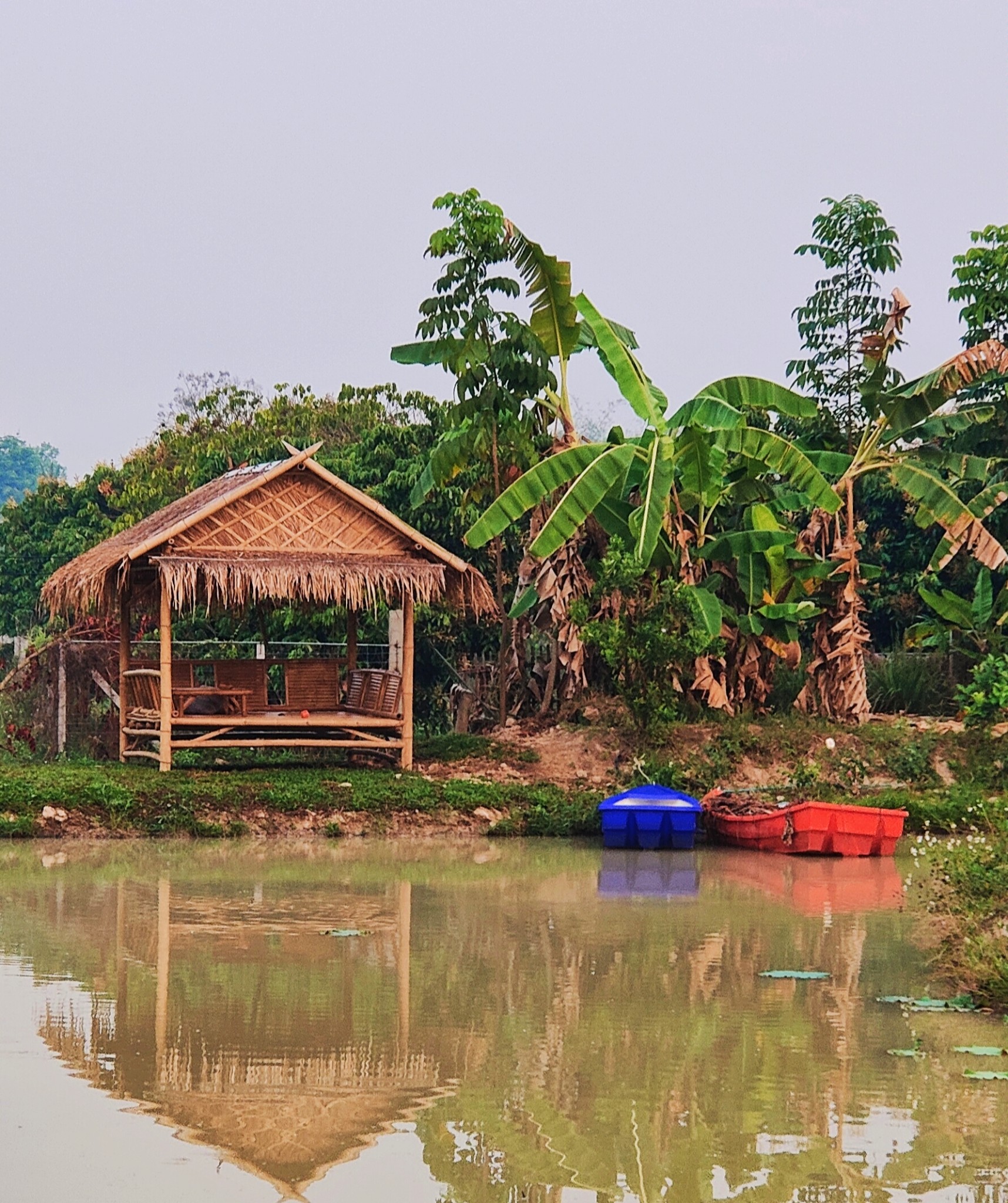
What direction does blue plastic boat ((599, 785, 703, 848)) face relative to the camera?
away from the camera

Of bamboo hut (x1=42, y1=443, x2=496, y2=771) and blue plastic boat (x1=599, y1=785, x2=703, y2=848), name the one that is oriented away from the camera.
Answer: the blue plastic boat

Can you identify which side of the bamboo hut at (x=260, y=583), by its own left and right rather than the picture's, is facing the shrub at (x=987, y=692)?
left

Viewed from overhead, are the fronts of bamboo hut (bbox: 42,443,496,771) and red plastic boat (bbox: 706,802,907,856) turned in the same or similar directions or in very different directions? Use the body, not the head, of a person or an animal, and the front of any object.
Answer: very different directions

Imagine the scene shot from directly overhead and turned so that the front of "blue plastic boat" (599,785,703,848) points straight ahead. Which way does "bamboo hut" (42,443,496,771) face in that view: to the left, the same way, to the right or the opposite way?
the opposite way

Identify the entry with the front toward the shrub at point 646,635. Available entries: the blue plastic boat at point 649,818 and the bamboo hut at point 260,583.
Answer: the blue plastic boat

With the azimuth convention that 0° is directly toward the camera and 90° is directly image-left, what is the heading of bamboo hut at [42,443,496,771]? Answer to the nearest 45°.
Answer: approximately 0°
